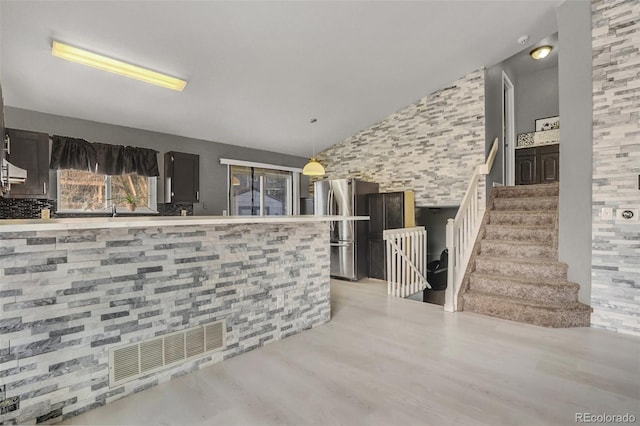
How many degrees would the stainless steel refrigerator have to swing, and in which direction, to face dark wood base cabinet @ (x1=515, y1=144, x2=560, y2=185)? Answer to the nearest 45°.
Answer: approximately 135° to its left

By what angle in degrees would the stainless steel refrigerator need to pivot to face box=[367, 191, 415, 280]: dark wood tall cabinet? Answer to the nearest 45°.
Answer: approximately 135° to its left

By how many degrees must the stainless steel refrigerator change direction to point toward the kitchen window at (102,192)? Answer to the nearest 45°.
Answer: approximately 45° to its right

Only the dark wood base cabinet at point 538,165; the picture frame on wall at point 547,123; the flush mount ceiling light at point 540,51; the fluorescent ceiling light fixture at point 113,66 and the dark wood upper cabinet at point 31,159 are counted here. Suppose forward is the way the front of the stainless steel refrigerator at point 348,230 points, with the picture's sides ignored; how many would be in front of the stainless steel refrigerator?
2

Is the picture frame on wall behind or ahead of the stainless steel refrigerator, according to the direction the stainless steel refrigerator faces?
behind

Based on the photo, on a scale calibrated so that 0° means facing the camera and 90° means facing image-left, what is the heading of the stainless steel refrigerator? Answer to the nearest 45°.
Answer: approximately 45°

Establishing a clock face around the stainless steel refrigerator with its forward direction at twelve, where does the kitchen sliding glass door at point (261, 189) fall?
The kitchen sliding glass door is roughly at 2 o'clock from the stainless steel refrigerator.

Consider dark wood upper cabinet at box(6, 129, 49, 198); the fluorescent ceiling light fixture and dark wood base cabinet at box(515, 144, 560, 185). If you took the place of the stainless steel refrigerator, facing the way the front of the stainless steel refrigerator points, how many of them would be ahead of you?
2

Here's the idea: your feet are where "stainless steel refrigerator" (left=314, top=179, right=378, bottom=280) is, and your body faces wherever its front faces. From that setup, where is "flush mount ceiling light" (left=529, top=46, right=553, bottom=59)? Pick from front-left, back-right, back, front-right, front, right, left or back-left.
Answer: back-left

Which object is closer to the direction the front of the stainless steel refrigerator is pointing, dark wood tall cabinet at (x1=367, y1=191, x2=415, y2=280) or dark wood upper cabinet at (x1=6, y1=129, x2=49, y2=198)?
the dark wood upper cabinet

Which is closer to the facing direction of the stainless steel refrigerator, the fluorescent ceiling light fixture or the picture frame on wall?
the fluorescent ceiling light fixture
